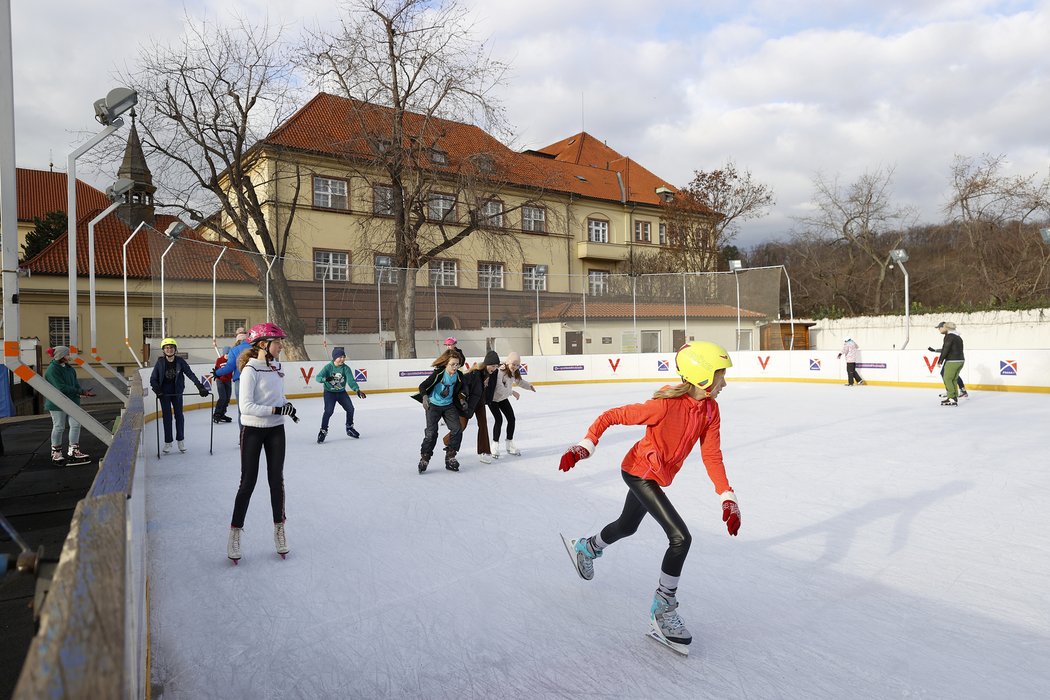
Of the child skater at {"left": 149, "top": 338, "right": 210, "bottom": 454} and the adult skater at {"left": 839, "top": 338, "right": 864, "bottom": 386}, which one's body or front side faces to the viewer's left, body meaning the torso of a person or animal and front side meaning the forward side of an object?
the adult skater

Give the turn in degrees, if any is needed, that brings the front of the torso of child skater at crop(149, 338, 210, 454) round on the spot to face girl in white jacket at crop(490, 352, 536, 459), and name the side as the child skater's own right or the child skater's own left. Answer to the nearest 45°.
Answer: approximately 45° to the child skater's own left

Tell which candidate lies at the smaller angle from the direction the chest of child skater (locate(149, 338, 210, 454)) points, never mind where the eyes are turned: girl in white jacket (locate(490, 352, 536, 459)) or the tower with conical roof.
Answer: the girl in white jacket

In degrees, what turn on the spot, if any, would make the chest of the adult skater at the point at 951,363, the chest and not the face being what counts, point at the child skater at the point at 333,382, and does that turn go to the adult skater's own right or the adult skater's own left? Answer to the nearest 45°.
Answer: approximately 45° to the adult skater's own left

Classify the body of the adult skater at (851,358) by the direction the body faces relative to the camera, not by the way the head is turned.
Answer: to the viewer's left

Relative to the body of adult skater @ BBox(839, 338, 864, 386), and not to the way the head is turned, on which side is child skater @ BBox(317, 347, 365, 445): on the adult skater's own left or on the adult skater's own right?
on the adult skater's own left

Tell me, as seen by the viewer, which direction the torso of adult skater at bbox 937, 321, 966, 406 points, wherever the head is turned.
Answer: to the viewer's left

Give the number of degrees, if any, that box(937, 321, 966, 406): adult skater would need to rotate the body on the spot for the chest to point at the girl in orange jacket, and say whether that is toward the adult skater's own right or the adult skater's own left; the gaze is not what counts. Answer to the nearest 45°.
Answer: approximately 90° to the adult skater's own left

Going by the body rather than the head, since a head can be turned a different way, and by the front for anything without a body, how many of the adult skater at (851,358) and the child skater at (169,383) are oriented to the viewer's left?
1
